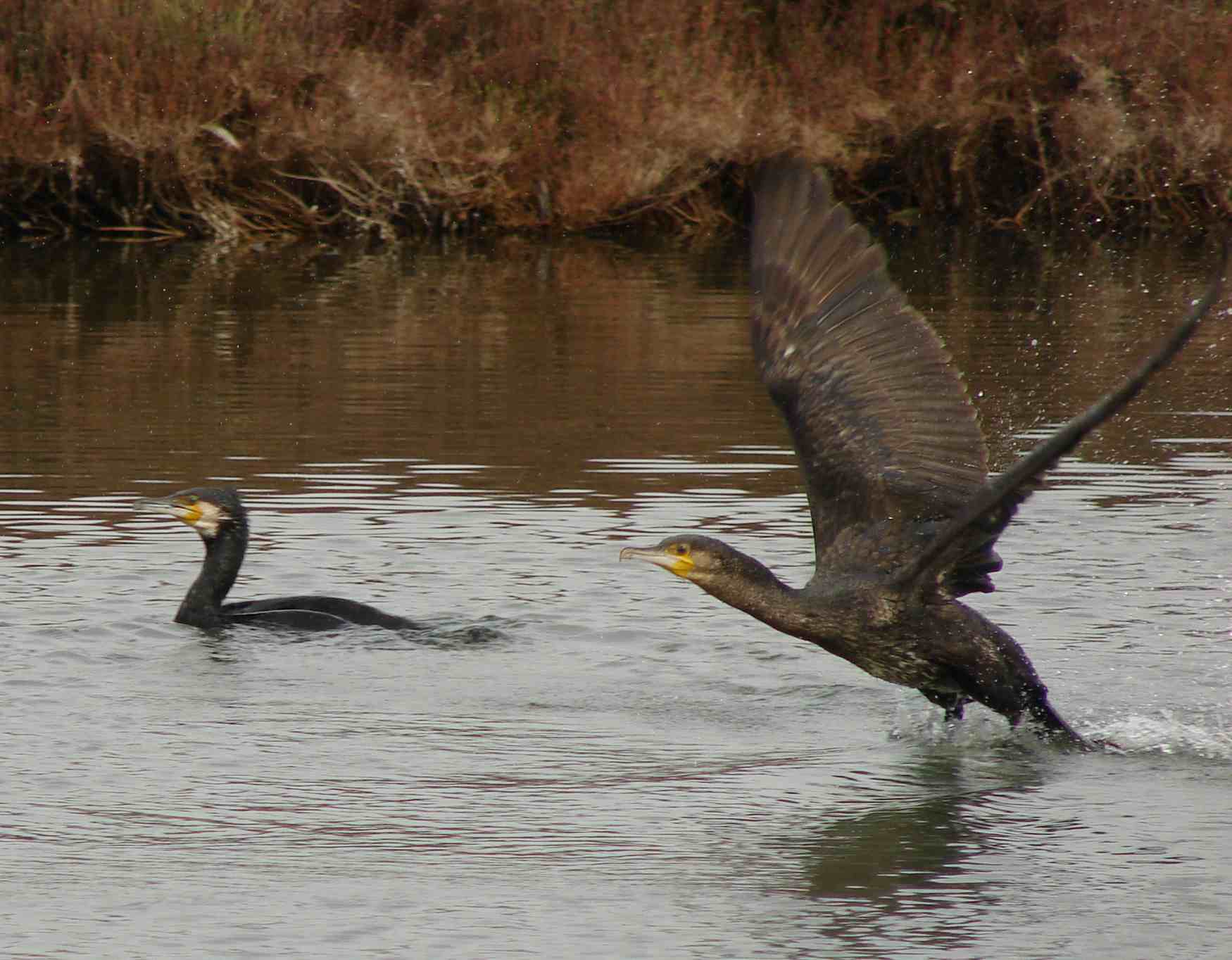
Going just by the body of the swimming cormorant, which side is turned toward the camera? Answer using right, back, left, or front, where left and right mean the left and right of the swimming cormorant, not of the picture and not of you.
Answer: left
